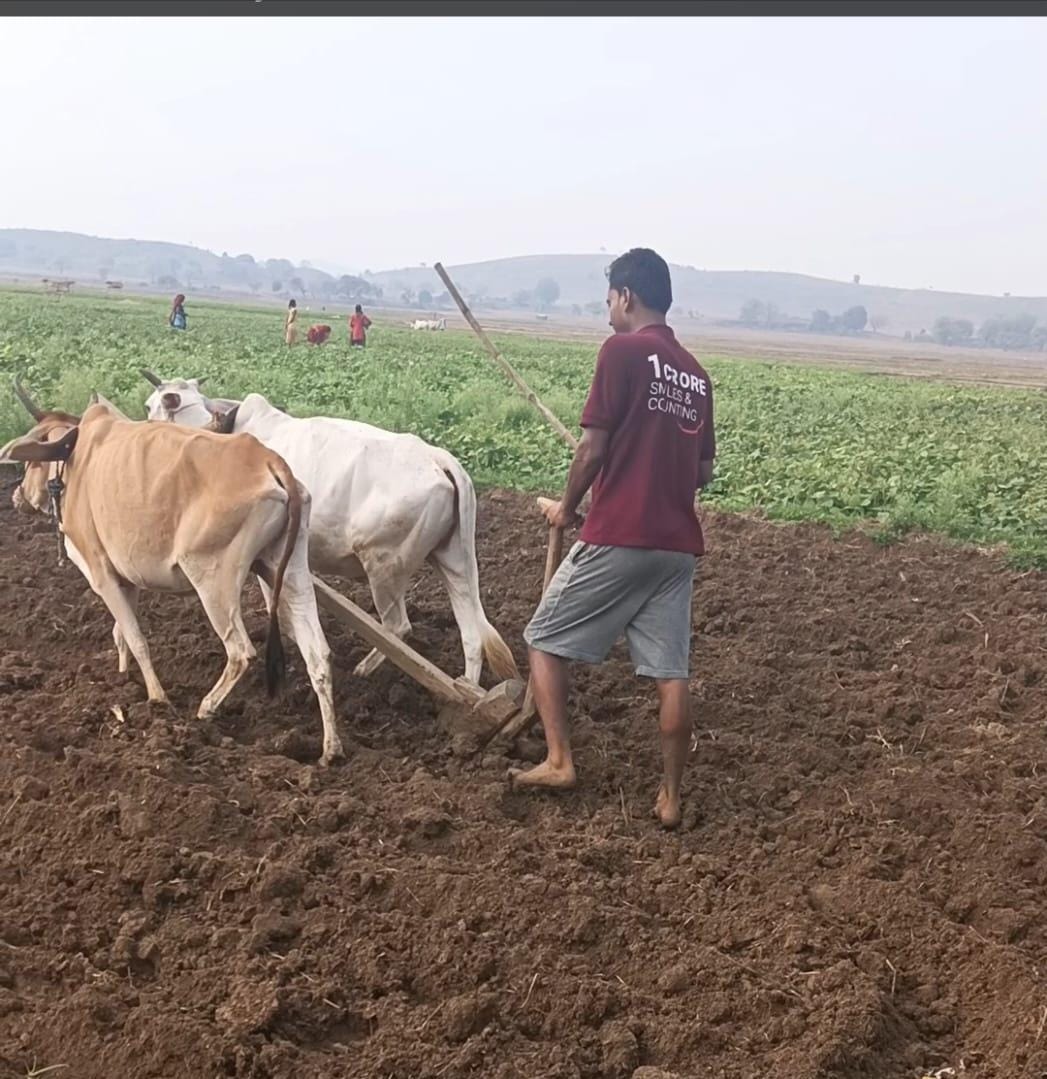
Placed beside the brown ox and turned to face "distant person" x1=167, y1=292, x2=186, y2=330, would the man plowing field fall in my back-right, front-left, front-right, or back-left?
back-right

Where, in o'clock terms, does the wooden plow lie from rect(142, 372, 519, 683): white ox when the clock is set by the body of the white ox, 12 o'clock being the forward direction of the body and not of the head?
The wooden plow is roughly at 7 o'clock from the white ox.

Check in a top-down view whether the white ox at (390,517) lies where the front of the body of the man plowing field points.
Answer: yes

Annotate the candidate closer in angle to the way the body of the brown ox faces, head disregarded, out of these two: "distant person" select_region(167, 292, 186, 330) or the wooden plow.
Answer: the distant person

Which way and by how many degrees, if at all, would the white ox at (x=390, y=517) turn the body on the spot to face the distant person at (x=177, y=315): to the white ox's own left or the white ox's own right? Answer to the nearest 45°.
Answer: approximately 45° to the white ox's own right

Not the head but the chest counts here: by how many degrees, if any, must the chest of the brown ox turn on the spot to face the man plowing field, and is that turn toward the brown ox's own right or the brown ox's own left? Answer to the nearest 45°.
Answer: approximately 180°

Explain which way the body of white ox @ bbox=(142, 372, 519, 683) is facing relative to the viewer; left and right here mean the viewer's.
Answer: facing away from the viewer and to the left of the viewer

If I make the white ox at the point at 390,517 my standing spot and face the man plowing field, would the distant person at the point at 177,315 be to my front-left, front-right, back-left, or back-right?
back-left

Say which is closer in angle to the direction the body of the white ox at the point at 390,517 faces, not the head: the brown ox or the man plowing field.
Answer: the brown ox

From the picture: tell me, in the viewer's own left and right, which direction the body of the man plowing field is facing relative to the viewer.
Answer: facing away from the viewer and to the left of the viewer

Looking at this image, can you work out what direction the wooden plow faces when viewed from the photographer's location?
facing away from the viewer and to the left of the viewer

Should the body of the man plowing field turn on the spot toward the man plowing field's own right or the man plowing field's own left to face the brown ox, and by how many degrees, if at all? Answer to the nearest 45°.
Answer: approximately 45° to the man plowing field's own left

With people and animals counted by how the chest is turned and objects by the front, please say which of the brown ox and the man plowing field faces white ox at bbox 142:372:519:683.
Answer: the man plowing field

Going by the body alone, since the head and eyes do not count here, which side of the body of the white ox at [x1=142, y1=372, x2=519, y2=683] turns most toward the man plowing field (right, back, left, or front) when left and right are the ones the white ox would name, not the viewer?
back

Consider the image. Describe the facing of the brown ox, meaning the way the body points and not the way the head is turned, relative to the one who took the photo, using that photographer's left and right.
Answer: facing away from the viewer and to the left of the viewer

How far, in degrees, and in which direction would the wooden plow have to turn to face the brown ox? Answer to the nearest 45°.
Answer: approximately 45° to its left
